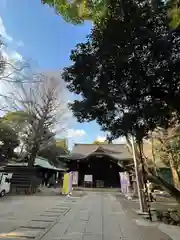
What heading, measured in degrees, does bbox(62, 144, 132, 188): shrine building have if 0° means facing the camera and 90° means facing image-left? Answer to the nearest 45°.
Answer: approximately 0°

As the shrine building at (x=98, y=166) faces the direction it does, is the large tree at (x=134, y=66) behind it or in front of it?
in front

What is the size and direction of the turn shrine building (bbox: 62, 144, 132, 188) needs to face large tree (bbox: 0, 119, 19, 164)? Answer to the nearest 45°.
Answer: approximately 45° to its right

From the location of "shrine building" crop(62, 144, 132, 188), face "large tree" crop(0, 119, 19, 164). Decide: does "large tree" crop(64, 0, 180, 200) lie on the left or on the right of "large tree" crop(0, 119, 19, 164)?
left
